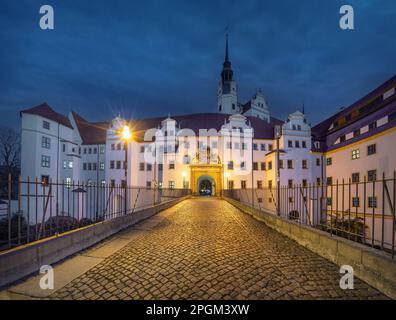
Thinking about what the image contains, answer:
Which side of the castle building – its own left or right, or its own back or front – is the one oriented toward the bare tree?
right

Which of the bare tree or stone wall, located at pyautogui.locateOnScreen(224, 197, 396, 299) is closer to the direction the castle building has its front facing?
the stone wall

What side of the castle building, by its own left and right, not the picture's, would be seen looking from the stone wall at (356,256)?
front

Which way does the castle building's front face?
toward the camera

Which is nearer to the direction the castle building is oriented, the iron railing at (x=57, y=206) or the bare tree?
the iron railing

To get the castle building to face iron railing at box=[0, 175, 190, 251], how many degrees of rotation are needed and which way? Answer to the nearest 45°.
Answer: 0° — it already faces it

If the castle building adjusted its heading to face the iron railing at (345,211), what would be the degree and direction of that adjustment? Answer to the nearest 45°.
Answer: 0° — it already faces it
